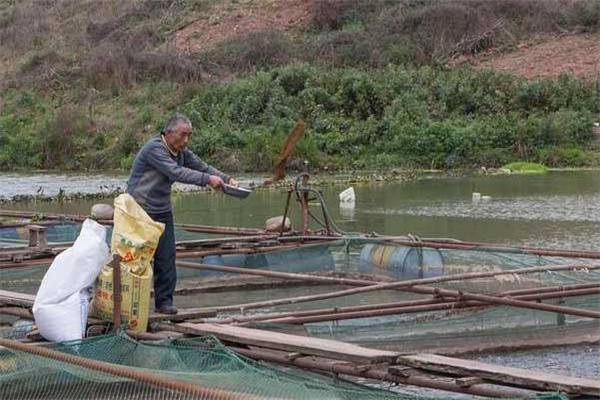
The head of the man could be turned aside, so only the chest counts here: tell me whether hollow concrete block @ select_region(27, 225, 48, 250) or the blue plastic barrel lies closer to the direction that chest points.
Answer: the blue plastic barrel

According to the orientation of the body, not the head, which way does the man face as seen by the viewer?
to the viewer's right

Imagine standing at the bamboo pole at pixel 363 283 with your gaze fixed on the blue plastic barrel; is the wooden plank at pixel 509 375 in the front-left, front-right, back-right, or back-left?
back-right

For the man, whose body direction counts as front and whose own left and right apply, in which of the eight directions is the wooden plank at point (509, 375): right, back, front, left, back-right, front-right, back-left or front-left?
front-right

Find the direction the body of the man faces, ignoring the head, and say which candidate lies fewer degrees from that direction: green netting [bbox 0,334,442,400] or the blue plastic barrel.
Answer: the blue plastic barrel

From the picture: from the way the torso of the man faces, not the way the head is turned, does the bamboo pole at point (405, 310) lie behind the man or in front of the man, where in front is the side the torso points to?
in front

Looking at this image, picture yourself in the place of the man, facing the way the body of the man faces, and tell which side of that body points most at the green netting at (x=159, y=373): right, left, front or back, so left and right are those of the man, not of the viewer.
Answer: right

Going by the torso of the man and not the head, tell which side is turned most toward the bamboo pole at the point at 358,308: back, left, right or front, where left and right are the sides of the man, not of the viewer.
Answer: front

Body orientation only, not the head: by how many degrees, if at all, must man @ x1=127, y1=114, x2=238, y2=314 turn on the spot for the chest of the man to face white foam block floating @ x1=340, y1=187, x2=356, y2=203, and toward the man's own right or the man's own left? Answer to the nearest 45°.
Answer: approximately 90° to the man's own left
